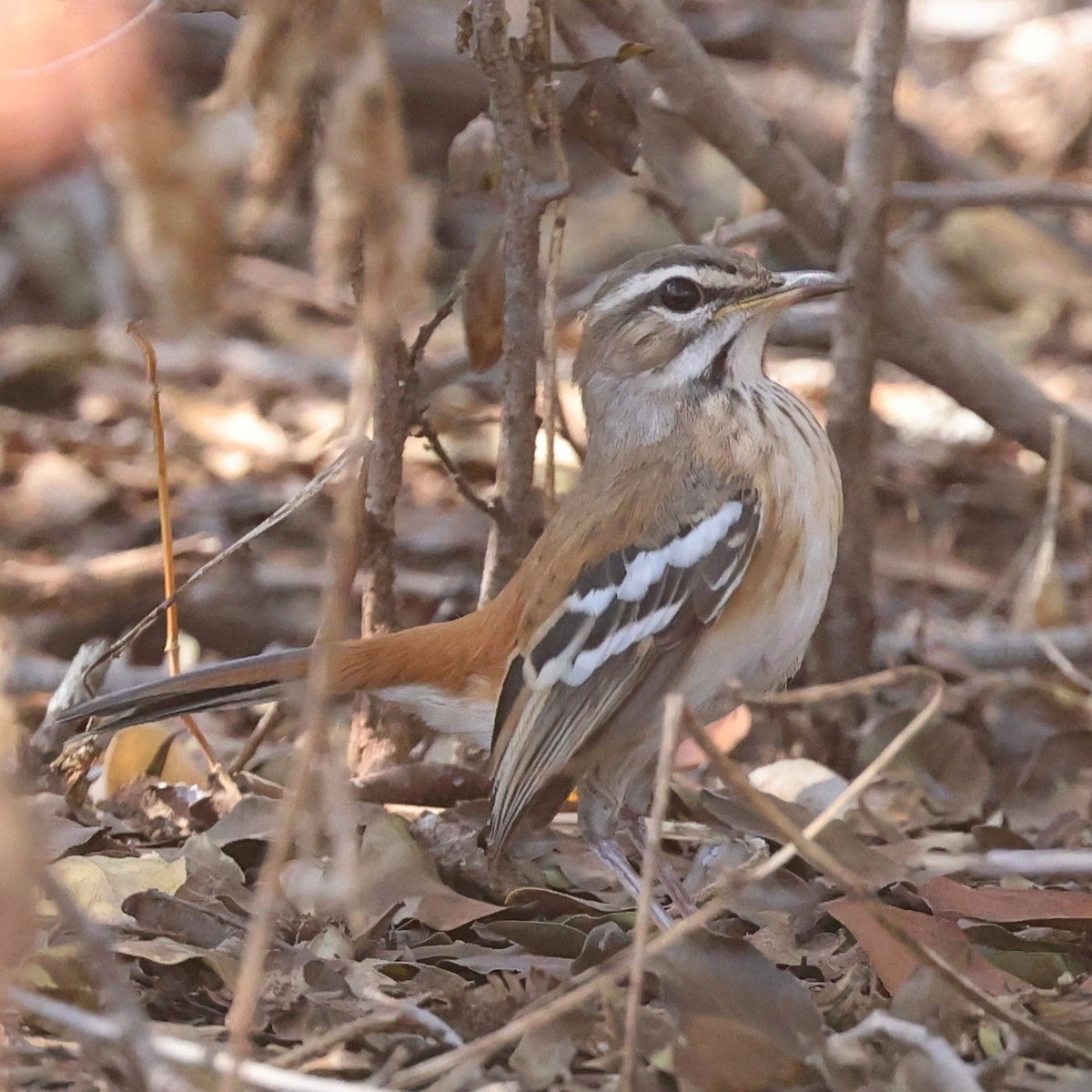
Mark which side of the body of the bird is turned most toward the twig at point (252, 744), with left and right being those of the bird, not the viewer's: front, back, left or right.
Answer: back

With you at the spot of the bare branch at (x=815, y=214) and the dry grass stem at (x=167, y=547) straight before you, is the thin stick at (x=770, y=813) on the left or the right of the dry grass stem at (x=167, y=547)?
left

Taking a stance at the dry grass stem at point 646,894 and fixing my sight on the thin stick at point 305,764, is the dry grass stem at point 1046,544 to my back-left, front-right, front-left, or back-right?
back-right

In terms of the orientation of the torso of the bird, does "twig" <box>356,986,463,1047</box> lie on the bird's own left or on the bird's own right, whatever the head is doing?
on the bird's own right

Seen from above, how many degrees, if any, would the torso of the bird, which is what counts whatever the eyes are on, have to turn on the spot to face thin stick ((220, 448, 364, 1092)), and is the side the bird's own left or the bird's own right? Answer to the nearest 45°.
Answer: approximately 90° to the bird's own right

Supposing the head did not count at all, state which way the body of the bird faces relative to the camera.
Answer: to the viewer's right

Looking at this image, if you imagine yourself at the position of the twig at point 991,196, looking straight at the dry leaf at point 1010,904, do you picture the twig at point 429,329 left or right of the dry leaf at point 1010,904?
right

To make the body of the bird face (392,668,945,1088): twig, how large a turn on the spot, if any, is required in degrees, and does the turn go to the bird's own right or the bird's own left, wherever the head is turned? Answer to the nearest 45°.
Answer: approximately 90° to the bird's own right
